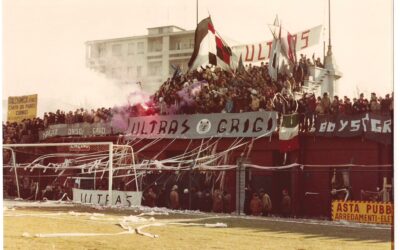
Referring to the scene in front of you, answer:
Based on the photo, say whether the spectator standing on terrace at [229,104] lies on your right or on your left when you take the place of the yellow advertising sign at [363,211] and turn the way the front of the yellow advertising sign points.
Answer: on your right

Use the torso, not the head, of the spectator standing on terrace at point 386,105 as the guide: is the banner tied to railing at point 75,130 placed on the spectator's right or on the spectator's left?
on the spectator's right

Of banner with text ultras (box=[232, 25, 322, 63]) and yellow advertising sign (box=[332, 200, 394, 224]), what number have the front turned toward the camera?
2

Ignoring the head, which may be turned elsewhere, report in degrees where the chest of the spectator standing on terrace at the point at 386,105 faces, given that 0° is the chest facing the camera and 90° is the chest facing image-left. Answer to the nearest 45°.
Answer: approximately 0°
